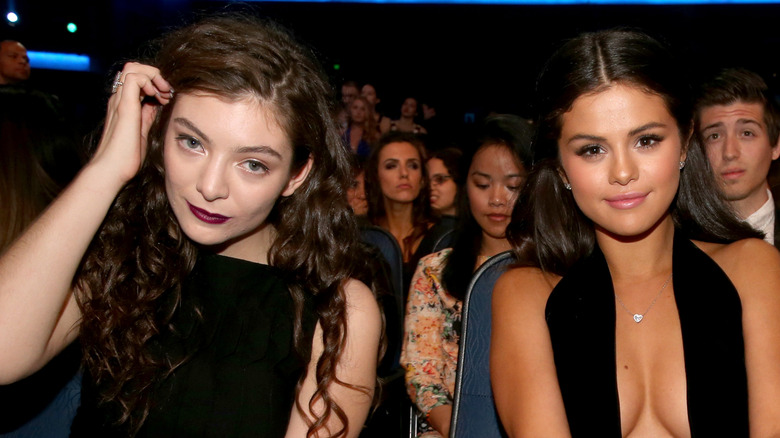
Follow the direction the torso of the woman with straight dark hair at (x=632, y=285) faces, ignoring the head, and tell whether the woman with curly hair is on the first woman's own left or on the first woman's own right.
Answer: on the first woman's own right

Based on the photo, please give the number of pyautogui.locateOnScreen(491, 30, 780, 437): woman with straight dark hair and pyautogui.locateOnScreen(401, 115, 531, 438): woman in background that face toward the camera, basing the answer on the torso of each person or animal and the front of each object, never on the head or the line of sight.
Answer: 2

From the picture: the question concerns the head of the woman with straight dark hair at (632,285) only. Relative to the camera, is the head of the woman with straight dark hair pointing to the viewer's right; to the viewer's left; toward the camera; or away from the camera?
toward the camera

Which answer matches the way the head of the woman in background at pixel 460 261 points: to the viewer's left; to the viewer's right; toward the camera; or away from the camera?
toward the camera

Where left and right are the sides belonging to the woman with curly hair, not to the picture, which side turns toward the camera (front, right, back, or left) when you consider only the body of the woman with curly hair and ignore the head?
front

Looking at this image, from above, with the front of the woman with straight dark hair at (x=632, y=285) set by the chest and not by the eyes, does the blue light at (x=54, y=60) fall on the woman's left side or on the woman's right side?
on the woman's right side

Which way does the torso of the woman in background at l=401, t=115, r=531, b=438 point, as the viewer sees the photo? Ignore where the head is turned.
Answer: toward the camera

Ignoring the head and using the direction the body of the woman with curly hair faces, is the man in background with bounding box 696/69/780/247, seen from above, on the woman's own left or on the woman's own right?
on the woman's own left

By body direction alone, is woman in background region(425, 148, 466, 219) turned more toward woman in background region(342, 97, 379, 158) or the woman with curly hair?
the woman with curly hair

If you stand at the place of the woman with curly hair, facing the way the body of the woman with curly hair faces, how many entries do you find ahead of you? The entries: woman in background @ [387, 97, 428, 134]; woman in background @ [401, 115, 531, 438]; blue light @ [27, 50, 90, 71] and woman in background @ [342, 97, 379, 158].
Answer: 0

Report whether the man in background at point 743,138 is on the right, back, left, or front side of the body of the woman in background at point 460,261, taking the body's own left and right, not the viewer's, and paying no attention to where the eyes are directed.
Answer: left

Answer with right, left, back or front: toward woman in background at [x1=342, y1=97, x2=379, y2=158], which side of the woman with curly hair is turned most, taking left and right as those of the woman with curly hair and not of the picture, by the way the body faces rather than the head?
back

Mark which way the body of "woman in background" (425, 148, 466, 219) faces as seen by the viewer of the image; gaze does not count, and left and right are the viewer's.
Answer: facing the viewer and to the left of the viewer

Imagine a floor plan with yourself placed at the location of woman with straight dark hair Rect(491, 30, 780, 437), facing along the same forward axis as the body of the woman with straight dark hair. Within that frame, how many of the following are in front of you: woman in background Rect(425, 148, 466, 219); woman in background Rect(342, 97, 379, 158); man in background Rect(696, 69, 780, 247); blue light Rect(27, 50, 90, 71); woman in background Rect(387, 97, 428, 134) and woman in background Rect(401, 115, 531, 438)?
0

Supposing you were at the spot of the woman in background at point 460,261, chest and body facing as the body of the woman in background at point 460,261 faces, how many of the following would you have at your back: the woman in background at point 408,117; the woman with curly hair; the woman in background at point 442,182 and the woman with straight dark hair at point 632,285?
2

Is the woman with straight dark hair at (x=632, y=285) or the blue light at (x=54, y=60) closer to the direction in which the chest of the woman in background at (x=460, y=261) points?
the woman with straight dark hair

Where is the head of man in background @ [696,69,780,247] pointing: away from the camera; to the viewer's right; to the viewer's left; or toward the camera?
toward the camera

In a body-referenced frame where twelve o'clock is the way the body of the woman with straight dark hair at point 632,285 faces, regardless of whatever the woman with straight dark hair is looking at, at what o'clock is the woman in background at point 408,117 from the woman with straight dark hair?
The woman in background is roughly at 5 o'clock from the woman with straight dark hair.

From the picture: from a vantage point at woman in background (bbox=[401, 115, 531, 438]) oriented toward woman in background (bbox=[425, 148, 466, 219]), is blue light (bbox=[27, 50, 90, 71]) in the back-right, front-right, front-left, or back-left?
front-left
